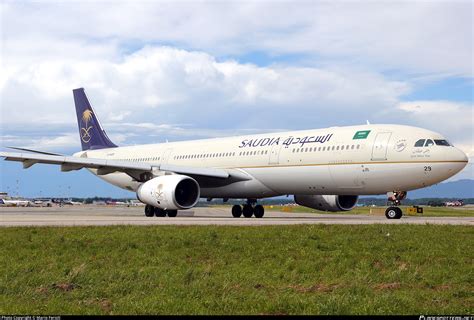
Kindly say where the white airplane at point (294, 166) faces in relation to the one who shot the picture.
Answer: facing the viewer and to the right of the viewer
